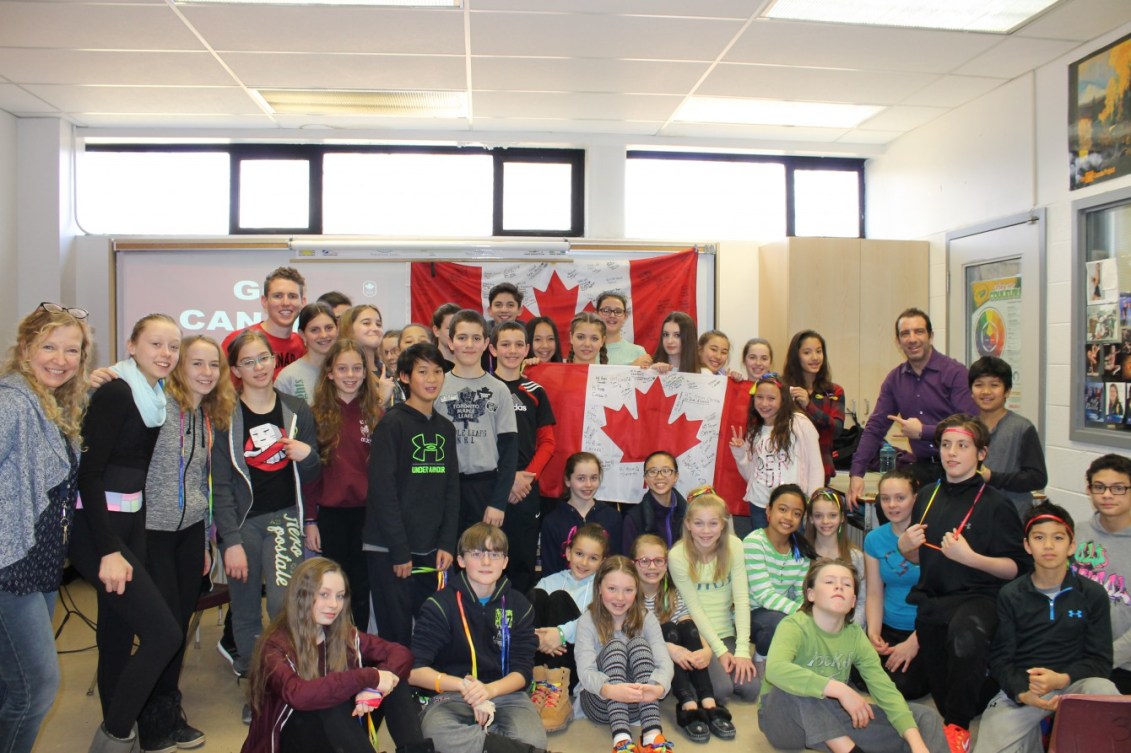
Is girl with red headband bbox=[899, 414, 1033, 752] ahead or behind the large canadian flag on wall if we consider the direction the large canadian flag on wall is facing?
ahead

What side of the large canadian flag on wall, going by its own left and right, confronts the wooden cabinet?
left

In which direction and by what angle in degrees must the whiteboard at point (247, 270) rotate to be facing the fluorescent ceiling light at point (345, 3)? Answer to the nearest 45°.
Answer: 0° — it already faces it

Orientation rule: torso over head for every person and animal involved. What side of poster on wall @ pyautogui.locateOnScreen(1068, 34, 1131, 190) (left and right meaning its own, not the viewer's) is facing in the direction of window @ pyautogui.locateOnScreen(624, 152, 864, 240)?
right

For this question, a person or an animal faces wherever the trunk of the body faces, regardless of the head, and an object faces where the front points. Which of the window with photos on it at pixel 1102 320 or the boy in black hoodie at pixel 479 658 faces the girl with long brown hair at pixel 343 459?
the window with photos on it

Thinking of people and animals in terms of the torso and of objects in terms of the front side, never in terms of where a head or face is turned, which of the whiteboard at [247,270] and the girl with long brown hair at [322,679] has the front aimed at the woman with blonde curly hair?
the whiteboard
